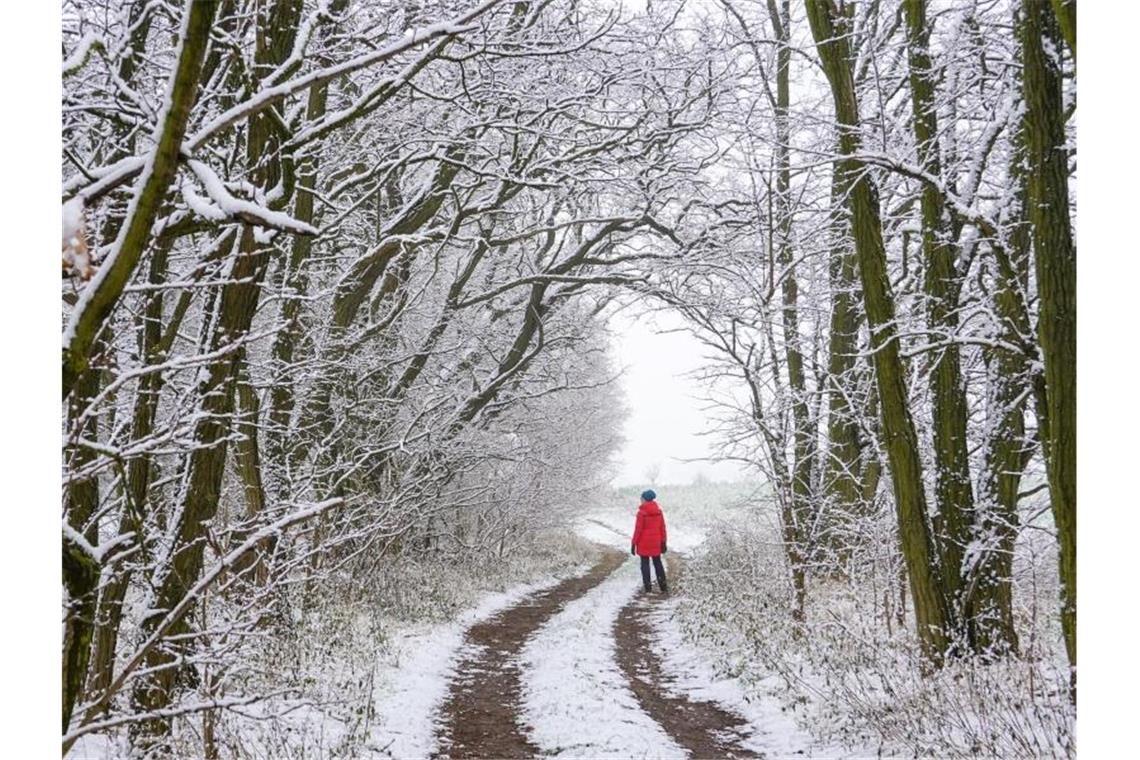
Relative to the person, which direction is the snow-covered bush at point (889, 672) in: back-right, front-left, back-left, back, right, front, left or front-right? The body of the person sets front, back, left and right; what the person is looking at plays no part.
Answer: back

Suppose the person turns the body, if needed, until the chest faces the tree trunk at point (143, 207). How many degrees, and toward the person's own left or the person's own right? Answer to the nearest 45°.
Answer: approximately 180°

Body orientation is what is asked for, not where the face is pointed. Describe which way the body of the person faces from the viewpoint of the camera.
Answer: away from the camera

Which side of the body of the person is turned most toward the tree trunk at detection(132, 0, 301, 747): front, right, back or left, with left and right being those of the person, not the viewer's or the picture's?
back

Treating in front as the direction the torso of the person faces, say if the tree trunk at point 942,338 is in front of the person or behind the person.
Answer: behind
